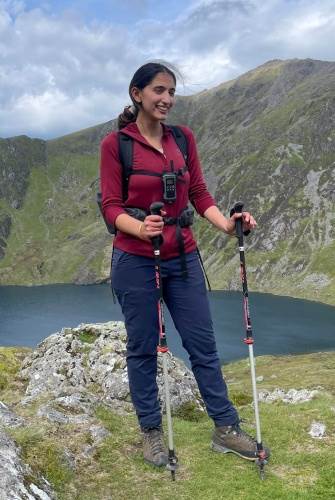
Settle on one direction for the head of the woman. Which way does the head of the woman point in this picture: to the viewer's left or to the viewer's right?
to the viewer's right

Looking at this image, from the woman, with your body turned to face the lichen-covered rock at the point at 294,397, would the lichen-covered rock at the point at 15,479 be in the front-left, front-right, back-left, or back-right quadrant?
back-left

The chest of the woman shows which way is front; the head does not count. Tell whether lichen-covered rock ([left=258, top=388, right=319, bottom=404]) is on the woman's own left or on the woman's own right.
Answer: on the woman's own left

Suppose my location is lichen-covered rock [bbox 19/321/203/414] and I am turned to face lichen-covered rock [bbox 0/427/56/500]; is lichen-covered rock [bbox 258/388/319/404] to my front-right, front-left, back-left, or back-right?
back-left

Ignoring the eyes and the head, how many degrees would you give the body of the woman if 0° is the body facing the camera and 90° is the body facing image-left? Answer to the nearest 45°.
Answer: approximately 315°

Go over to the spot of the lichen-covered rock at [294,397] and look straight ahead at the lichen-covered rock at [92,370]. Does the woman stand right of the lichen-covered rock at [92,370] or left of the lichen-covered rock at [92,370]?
left

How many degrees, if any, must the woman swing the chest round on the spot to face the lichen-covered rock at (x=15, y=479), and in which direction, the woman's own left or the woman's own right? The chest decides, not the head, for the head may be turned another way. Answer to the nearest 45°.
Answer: approximately 90° to the woman's own right

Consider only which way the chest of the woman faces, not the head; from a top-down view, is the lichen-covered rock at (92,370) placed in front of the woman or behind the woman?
behind
